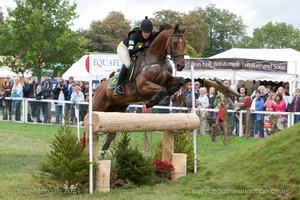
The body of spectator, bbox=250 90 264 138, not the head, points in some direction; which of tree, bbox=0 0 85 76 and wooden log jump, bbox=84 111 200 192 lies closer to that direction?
the wooden log jump

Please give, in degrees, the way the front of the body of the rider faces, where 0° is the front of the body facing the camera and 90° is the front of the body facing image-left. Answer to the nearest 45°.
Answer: approximately 315°

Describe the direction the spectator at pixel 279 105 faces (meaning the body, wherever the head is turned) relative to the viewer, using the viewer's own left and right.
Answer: facing the viewer and to the left of the viewer

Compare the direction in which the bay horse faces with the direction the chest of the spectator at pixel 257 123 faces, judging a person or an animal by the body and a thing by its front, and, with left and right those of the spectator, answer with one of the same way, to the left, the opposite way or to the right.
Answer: to the left

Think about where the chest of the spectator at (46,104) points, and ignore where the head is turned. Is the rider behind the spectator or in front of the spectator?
in front

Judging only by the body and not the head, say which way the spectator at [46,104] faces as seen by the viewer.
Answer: toward the camera

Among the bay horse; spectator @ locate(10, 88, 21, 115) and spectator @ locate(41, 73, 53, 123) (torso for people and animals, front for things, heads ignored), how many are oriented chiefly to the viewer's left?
0

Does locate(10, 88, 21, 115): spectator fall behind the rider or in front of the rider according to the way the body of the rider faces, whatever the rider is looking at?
behind

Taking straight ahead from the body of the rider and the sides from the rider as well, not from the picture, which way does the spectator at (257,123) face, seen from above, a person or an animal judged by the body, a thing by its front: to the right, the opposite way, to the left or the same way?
to the right

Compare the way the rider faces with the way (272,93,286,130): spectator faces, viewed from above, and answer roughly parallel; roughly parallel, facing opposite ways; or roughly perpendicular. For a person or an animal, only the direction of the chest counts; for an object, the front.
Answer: roughly perpendicular
